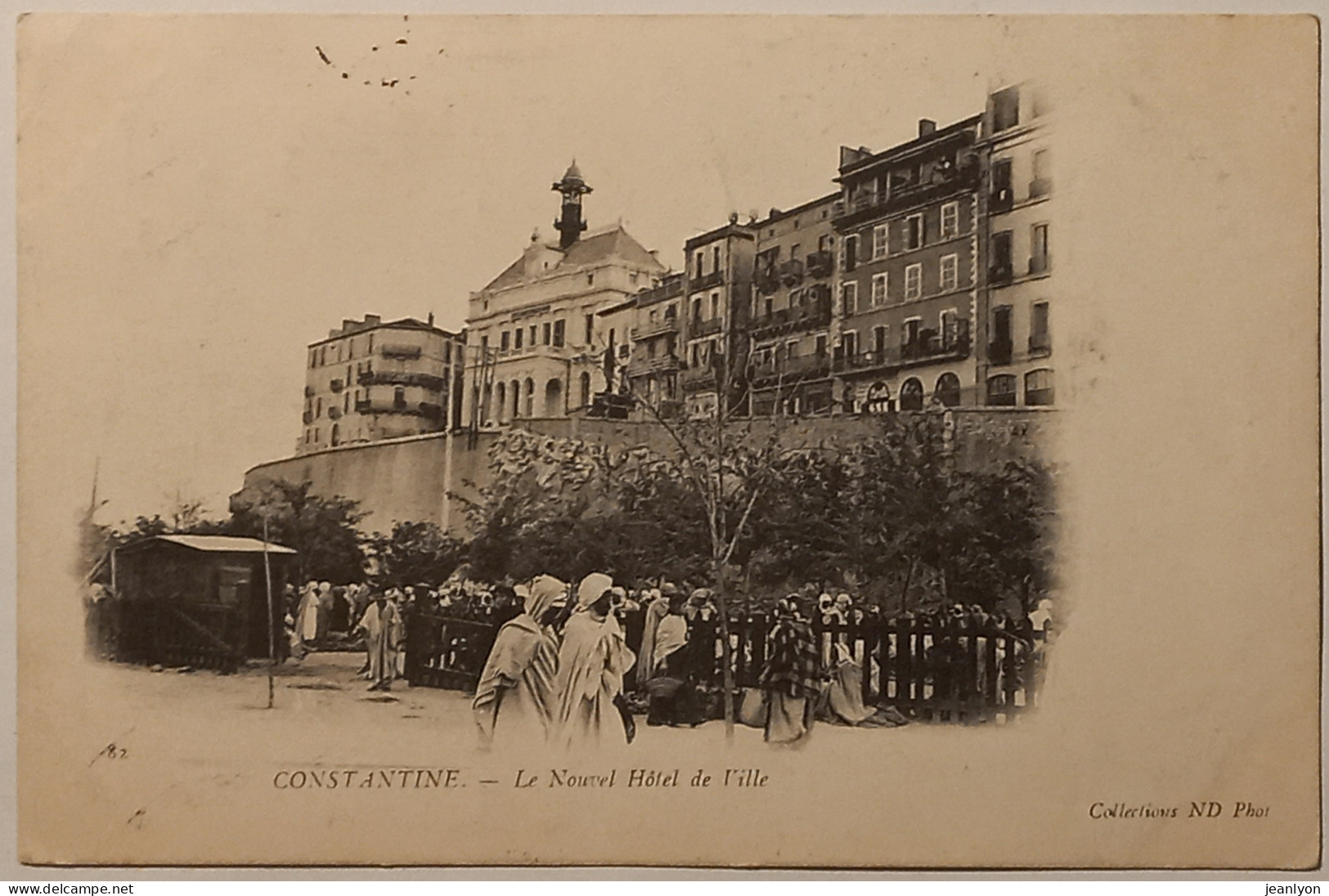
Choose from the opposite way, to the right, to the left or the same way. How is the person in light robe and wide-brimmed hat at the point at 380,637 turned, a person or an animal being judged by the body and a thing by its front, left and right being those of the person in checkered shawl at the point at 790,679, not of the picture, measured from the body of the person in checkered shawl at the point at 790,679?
the opposite way

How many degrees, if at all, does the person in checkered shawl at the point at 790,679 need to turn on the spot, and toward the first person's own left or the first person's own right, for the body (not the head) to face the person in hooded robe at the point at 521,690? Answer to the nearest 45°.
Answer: approximately 90° to the first person's own left

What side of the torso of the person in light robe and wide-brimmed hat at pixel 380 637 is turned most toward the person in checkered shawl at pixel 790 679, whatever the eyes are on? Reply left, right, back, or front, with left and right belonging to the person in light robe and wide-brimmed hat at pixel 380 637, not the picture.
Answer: left

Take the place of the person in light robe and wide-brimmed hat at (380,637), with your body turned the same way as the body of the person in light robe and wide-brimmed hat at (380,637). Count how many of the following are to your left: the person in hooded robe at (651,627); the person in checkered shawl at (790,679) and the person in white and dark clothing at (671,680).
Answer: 3

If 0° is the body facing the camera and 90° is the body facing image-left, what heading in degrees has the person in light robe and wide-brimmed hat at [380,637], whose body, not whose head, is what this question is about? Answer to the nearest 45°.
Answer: approximately 0°

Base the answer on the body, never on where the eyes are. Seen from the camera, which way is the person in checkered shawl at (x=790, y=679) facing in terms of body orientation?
away from the camera

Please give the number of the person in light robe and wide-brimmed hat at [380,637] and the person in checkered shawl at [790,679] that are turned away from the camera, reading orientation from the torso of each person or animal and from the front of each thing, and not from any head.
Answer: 1

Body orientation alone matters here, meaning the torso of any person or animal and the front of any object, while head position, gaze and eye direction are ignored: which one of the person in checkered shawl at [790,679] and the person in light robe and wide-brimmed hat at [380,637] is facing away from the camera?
the person in checkered shawl at [790,679]

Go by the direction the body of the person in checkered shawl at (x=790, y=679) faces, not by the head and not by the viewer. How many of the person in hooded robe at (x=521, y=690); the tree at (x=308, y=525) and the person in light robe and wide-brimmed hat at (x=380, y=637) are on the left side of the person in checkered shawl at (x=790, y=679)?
3
